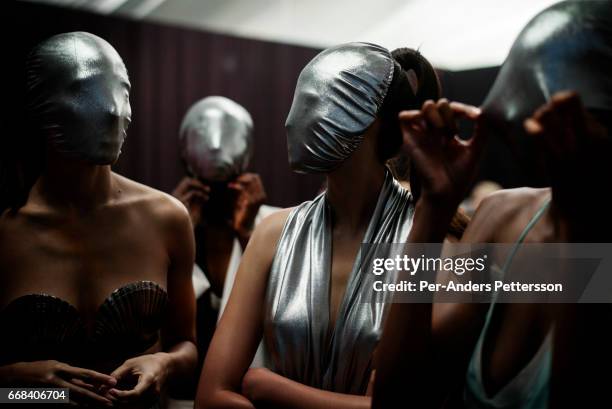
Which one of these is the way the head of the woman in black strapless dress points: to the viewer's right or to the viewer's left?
to the viewer's right

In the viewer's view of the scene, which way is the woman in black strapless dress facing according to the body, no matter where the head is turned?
toward the camera
